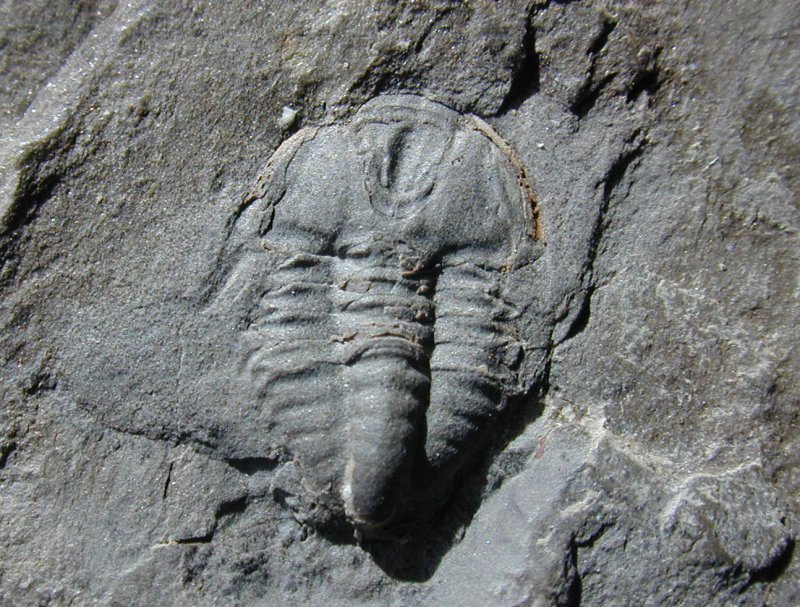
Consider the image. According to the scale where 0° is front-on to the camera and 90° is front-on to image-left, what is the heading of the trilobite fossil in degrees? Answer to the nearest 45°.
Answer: approximately 180°
